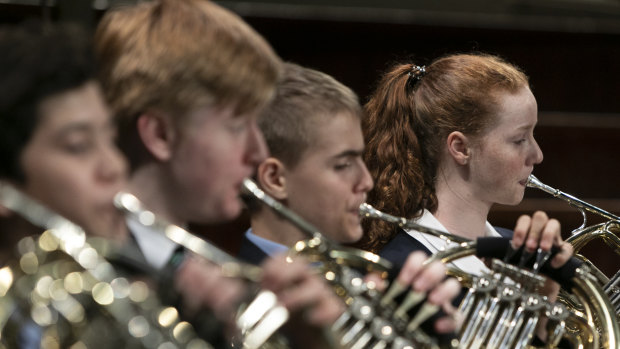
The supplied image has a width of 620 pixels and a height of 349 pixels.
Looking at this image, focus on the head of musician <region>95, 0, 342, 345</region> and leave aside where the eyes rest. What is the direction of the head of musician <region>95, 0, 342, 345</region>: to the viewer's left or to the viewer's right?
to the viewer's right

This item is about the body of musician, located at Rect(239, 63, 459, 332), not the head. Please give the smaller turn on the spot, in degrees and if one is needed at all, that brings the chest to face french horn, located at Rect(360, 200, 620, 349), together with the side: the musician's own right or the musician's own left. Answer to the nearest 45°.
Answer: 0° — they already face it

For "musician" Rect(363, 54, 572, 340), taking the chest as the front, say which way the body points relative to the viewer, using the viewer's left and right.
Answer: facing to the right of the viewer

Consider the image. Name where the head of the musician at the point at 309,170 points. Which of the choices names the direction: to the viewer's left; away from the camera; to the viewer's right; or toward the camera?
to the viewer's right

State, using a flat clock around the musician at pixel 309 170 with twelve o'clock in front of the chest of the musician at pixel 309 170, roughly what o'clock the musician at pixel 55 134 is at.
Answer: the musician at pixel 55 134 is roughly at 4 o'clock from the musician at pixel 309 170.

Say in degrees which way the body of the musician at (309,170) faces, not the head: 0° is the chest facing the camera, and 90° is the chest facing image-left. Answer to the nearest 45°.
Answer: approximately 270°

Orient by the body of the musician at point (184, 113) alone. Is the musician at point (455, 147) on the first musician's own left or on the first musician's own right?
on the first musician's own left

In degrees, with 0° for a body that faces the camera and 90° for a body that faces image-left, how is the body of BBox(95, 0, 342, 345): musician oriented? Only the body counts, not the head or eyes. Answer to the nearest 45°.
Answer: approximately 270°

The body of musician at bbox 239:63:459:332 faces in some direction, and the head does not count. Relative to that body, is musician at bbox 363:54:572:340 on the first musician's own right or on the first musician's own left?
on the first musician's own left

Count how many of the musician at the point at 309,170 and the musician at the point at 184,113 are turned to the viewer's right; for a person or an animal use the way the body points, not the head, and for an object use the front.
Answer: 2

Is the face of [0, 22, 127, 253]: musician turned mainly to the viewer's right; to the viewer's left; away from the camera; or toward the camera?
to the viewer's right
